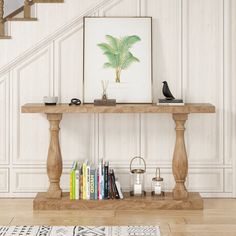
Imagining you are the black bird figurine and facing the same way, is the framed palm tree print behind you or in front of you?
in front

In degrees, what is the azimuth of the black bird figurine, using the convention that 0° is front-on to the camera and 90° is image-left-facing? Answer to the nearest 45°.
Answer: approximately 90°

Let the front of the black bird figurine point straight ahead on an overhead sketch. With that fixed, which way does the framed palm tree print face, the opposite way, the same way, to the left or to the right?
to the left

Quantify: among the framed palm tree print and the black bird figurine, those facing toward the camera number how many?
1

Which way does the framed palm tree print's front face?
toward the camera
